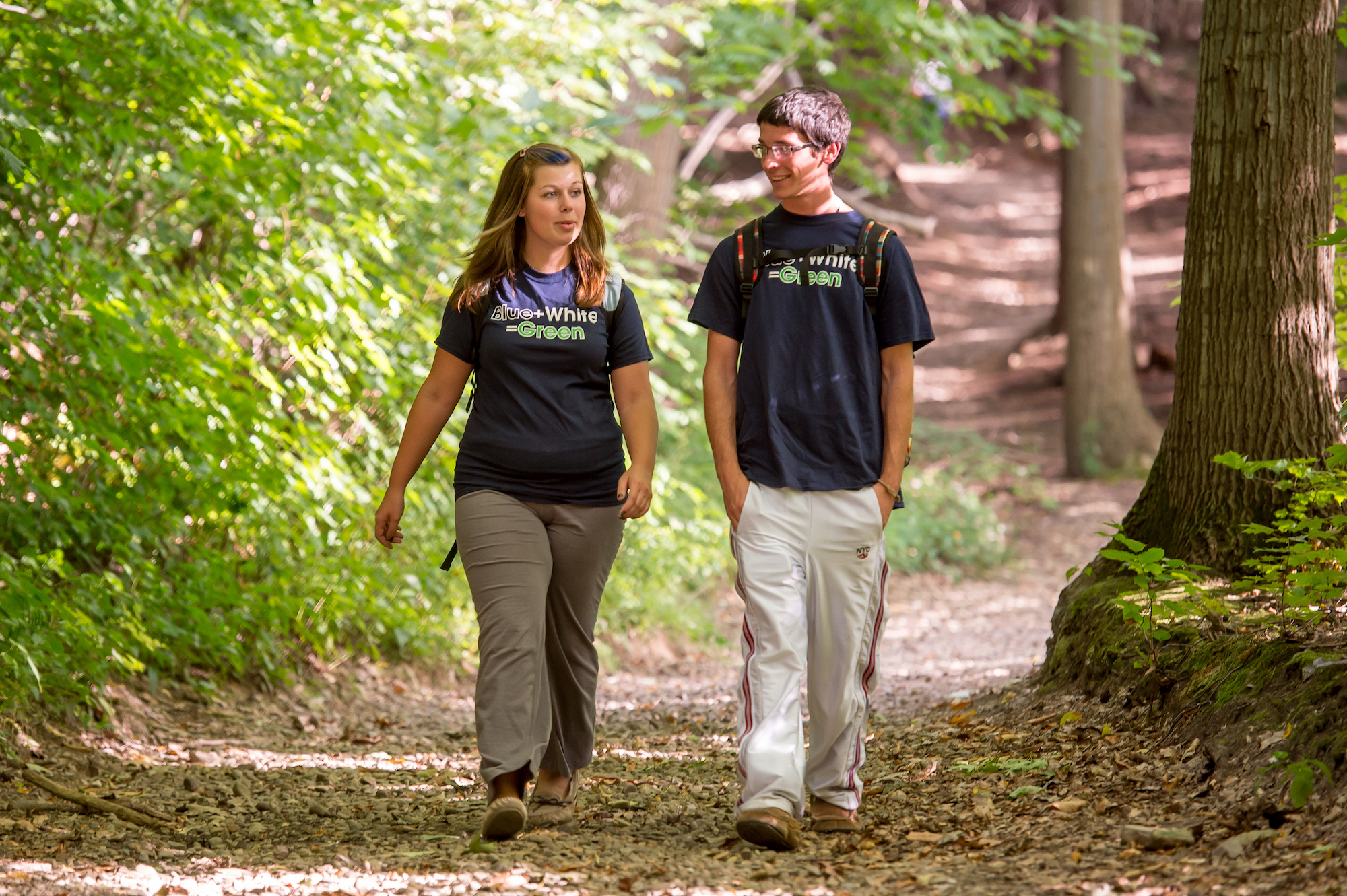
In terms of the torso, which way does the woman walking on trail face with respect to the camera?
toward the camera

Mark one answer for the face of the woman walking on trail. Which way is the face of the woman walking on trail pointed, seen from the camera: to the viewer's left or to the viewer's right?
to the viewer's right

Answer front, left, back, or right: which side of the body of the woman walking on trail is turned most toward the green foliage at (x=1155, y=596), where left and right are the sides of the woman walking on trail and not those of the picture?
left

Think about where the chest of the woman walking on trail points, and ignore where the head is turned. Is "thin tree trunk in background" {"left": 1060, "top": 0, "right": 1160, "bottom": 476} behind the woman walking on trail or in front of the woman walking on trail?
behind

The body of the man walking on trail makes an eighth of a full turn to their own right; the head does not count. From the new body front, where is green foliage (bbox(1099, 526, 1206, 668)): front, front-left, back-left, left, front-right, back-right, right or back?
back

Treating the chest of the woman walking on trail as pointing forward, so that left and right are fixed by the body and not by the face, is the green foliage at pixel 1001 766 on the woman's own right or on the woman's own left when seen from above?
on the woman's own left

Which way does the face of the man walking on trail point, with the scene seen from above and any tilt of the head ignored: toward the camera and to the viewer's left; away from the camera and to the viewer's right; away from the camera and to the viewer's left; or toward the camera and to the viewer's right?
toward the camera and to the viewer's left

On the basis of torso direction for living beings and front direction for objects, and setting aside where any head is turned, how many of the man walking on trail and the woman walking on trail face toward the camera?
2

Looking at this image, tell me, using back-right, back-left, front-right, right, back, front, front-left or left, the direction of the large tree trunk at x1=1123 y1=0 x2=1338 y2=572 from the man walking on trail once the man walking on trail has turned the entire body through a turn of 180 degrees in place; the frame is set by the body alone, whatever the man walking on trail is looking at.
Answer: front-right

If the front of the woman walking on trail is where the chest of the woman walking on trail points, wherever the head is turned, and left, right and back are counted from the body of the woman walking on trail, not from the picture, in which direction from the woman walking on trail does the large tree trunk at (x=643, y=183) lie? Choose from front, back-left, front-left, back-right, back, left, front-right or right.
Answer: back

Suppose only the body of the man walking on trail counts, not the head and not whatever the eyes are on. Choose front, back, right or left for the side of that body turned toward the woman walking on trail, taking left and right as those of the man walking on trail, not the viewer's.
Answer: right
